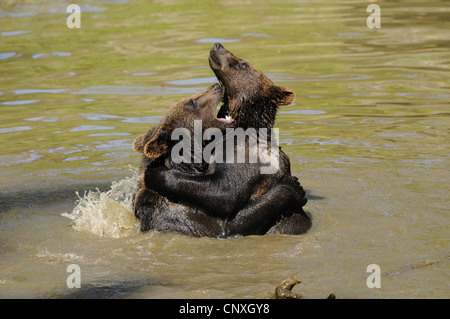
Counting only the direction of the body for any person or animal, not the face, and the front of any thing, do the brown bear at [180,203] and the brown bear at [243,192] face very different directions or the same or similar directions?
very different directions

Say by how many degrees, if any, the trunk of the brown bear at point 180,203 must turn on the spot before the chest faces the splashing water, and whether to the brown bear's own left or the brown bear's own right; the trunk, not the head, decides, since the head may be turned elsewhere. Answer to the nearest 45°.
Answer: approximately 135° to the brown bear's own left

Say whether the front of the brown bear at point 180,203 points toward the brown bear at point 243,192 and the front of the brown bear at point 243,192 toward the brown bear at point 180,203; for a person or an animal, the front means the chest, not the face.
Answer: yes
